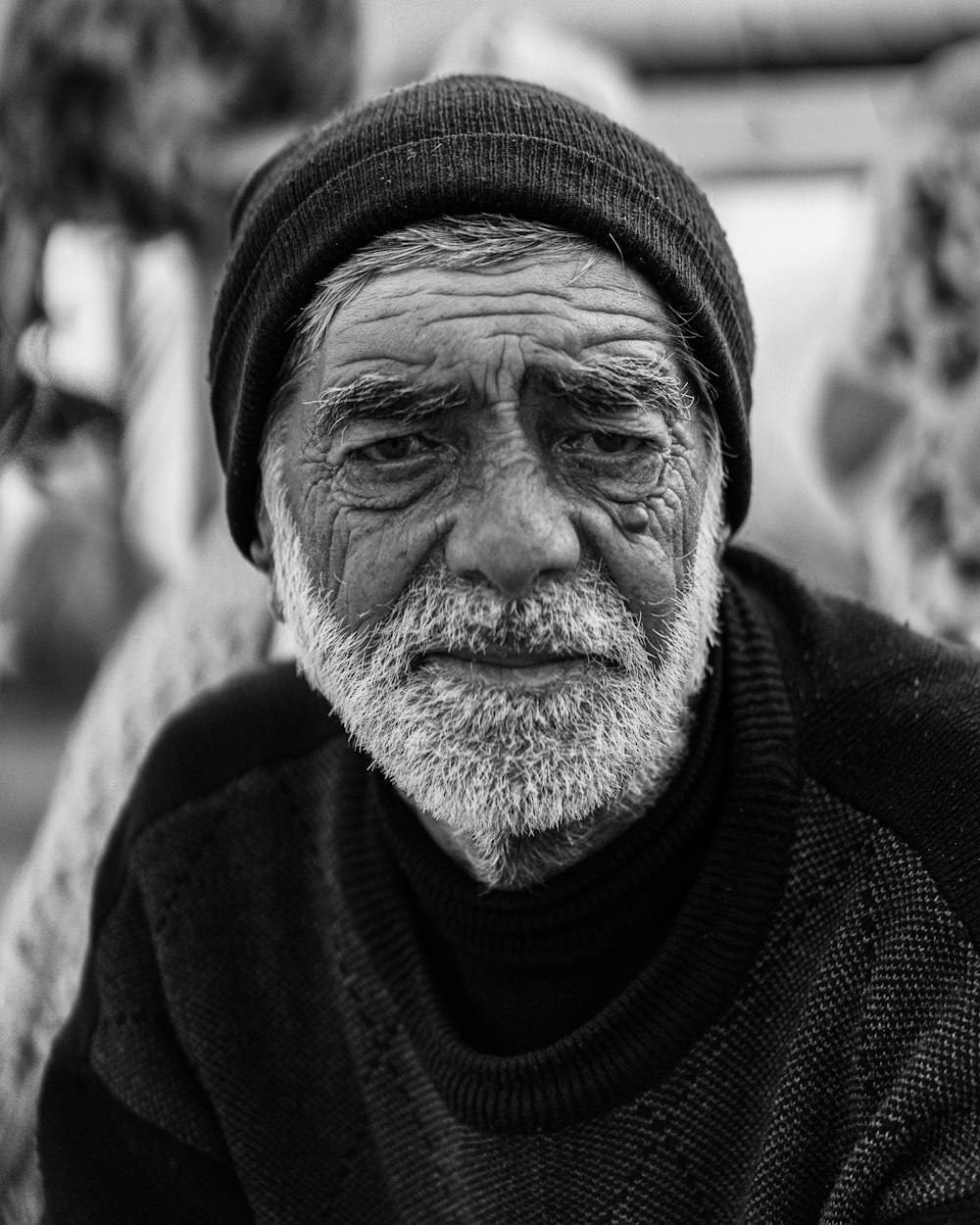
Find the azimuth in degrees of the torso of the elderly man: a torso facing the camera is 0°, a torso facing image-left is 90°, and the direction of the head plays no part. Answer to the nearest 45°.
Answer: approximately 0°
